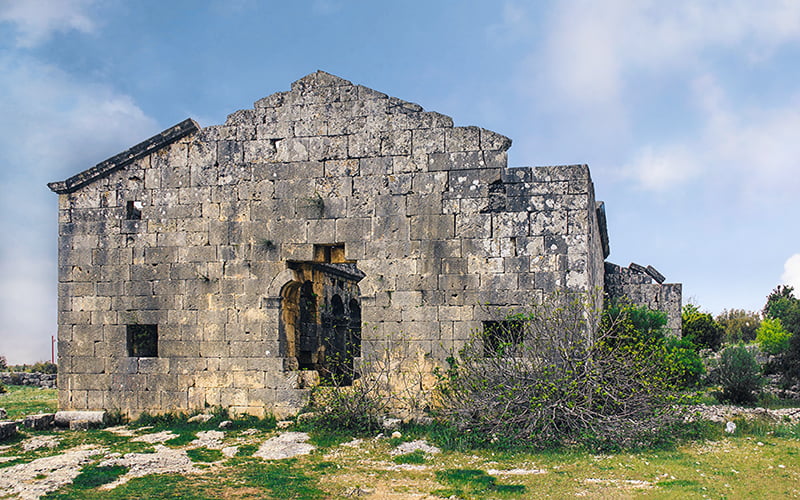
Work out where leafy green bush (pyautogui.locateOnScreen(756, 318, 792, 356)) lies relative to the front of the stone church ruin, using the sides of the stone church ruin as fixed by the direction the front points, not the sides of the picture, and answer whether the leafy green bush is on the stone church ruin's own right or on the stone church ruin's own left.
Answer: on the stone church ruin's own left

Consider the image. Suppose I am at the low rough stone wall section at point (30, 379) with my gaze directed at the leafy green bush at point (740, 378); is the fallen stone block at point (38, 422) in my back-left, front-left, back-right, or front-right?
front-right

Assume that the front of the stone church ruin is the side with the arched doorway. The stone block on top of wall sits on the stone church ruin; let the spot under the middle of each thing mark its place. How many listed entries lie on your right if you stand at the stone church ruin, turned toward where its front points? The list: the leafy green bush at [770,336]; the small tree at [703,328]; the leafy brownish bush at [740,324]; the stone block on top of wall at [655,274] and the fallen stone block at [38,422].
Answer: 1

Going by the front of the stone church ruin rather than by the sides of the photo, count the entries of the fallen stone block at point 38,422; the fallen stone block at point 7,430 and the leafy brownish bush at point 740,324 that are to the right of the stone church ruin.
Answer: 2

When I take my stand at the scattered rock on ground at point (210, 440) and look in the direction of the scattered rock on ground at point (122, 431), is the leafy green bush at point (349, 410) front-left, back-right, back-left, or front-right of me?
back-right

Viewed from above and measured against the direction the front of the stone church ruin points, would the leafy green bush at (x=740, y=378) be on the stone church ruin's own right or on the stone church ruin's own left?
on the stone church ruin's own left

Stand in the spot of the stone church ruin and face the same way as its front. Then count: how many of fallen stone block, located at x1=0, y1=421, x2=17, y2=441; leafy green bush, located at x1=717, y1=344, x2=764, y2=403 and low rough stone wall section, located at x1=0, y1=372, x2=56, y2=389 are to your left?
1

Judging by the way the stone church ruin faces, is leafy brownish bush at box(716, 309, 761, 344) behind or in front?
behind

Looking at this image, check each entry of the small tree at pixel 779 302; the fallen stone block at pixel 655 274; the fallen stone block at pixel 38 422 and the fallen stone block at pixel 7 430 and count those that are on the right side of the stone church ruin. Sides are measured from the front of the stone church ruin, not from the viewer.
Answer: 2

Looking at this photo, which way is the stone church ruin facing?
toward the camera

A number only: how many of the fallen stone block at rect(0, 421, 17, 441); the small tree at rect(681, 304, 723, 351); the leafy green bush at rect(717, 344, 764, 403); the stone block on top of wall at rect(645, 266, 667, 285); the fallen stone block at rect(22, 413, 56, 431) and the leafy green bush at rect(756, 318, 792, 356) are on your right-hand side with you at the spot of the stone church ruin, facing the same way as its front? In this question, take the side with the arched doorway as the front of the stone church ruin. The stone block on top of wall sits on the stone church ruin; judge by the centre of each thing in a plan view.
2

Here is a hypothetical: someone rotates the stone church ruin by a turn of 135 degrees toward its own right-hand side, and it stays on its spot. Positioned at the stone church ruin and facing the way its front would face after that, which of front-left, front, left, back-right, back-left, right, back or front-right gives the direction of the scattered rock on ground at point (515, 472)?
back

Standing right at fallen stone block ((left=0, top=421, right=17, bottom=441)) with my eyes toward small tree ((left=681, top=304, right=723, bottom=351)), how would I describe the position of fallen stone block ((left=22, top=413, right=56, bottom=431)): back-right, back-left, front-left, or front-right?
front-left

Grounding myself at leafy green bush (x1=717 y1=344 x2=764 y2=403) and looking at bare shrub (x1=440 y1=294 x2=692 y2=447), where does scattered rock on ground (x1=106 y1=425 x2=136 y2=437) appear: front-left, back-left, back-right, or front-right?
front-right
